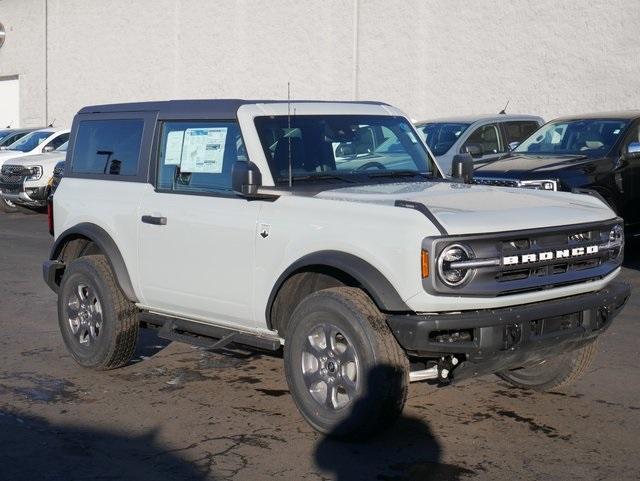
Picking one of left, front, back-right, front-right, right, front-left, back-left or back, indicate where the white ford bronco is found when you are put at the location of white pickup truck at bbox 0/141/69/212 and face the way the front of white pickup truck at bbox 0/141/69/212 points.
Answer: front-left

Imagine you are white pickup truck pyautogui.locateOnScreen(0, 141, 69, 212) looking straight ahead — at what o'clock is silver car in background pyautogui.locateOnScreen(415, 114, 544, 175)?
The silver car in background is roughly at 9 o'clock from the white pickup truck.

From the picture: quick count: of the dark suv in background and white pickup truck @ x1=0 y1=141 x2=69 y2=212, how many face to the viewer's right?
0

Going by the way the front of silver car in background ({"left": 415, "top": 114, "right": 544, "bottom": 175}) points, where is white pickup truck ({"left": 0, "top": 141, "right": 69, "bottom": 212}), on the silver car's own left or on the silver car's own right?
on the silver car's own right

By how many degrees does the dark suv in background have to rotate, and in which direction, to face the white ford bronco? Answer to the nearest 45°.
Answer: approximately 45° to its left

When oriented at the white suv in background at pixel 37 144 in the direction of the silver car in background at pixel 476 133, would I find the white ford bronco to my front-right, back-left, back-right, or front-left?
front-right

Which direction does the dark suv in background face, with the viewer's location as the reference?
facing the viewer and to the left of the viewer

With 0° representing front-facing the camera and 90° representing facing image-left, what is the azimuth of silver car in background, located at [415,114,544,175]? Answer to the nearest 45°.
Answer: approximately 45°

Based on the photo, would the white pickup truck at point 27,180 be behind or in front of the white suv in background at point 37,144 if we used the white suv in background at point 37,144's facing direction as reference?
in front
